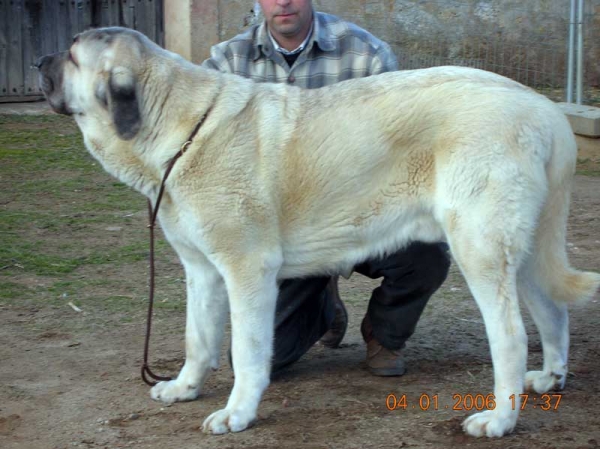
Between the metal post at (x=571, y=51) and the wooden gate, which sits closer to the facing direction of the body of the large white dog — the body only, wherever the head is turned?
the wooden gate

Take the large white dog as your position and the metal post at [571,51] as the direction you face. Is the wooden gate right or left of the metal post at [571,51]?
left

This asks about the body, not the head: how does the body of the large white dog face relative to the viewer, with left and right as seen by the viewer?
facing to the left of the viewer

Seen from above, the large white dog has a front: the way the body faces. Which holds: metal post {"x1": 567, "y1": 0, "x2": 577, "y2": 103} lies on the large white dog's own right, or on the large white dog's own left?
on the large white dog's own right

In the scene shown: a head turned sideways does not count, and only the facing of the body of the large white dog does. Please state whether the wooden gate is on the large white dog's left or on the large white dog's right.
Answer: on the large white dog's right

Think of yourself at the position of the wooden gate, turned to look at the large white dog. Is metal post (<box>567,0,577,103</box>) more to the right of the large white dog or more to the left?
left
